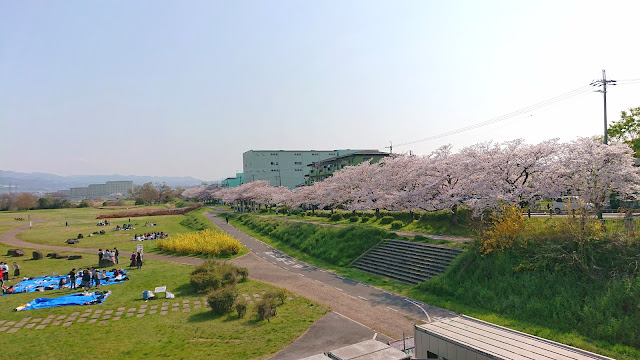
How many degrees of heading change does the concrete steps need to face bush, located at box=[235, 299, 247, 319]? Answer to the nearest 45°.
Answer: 0° — it already faces it

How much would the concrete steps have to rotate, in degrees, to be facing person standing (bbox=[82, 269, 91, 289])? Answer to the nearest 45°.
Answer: approximately 45° to its right

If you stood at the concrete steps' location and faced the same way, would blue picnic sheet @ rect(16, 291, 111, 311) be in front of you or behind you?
in front

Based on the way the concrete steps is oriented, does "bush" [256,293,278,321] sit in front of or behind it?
in front

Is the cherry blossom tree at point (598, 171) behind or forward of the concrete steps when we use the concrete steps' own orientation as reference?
behind

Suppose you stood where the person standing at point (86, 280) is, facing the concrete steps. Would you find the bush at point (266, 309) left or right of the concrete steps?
right

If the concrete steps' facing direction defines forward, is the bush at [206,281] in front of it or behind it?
in front

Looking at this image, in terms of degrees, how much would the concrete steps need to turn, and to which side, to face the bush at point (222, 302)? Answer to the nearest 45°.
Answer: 0° — it already faces it

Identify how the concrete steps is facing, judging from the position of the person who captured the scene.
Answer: facing the viewer and to the left of the viewer

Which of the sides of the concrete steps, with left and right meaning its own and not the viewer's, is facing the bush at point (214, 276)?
front
